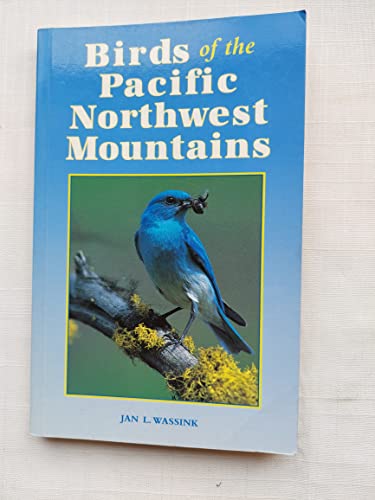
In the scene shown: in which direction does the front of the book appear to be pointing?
toward the camera
